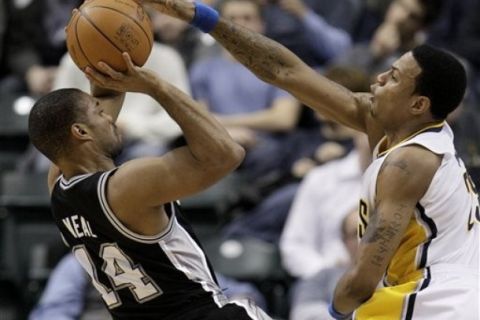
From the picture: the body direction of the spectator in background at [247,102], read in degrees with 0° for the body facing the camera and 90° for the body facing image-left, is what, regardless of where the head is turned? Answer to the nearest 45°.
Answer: approximately 0°

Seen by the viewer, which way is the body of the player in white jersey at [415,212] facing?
to the viewer's left

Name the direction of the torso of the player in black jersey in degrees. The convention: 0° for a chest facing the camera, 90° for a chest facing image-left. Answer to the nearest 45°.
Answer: approximately 225°

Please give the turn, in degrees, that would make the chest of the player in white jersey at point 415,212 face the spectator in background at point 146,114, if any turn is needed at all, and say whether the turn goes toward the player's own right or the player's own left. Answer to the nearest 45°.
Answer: approximately 45° to the player's own right

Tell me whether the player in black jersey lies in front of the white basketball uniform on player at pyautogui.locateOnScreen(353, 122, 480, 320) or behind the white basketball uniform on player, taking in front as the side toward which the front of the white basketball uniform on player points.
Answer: in front

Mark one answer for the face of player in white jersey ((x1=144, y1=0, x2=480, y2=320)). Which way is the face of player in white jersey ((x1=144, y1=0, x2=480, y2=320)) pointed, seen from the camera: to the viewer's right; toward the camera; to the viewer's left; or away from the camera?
to the viewer's left

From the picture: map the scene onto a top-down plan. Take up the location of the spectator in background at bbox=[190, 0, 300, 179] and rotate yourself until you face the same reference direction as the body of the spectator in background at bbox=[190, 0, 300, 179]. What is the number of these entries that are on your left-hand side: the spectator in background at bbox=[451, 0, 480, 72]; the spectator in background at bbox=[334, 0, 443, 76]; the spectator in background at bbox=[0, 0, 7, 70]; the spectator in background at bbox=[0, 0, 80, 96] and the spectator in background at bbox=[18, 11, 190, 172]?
2

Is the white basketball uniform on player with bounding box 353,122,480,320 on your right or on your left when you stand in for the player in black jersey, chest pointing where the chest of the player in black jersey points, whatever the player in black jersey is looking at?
on your right

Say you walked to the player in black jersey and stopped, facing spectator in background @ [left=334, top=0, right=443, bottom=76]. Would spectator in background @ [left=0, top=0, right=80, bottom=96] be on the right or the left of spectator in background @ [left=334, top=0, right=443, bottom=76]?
left

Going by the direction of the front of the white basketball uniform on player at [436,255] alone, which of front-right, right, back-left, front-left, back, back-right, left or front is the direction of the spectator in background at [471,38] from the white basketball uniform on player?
right

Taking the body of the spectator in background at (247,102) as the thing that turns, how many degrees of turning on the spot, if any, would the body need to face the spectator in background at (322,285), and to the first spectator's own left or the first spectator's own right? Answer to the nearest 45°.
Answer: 0° — they already face them

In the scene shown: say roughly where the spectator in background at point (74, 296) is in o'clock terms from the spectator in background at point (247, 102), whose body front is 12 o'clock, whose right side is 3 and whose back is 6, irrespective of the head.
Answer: the spectator in background at point (74, 296) is roughly at 1 o'clock from the spectator in background at point (247, 102).

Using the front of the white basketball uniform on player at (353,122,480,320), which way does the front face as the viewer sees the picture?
to the viewer's left
